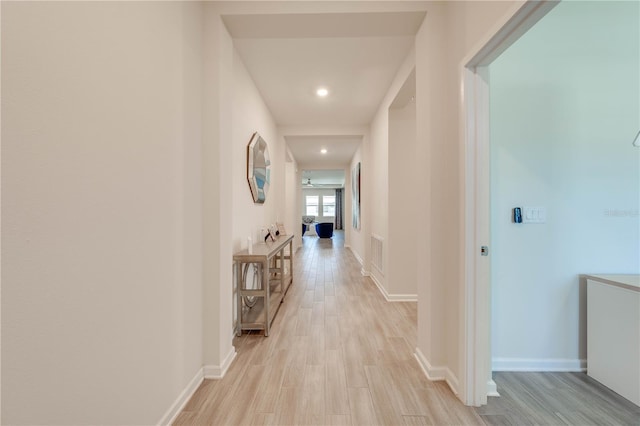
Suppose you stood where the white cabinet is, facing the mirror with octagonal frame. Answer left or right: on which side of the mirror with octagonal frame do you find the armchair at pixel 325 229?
right

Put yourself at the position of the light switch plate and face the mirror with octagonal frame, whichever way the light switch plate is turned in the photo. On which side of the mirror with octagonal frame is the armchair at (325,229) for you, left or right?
right

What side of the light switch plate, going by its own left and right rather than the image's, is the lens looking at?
front

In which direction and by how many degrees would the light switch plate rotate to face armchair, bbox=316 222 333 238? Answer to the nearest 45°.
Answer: approximately 135° to its right

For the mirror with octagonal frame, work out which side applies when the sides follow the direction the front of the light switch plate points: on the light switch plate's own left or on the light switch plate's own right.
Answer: on the light switch plate's own right
